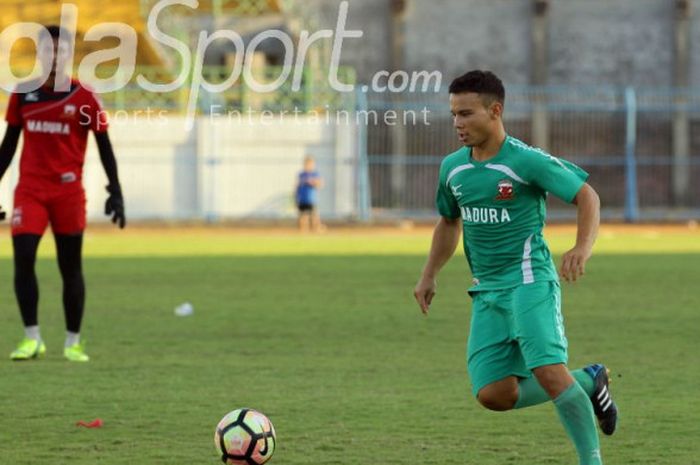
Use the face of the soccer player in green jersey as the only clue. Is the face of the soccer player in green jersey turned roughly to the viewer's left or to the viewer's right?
to the viewer's left

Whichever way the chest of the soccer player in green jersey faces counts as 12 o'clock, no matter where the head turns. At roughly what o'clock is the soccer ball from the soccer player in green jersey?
The soccer ball is roughly at 1 o'clock from the soccer player in green jersey.

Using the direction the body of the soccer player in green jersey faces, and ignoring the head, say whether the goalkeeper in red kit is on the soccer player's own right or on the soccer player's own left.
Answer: on the soccer player's own right

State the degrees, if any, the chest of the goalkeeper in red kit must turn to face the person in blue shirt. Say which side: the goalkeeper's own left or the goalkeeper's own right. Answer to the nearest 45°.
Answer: approximately 180°

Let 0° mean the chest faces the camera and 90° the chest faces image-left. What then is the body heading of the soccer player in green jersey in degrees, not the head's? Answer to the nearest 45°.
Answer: approximately 45°

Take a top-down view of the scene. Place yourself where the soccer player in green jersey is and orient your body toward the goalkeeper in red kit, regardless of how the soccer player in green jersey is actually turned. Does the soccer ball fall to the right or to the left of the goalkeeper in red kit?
left

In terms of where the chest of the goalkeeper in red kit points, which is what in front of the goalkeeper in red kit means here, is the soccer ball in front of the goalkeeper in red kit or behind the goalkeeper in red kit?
in front

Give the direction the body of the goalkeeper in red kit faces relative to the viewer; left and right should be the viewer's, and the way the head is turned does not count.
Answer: facing the viewer

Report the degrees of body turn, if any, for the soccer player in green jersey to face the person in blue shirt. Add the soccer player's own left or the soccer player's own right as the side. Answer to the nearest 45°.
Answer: approximately 135° to the soccer player's own right

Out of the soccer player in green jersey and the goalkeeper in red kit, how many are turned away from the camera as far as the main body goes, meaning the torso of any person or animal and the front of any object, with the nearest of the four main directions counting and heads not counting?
0

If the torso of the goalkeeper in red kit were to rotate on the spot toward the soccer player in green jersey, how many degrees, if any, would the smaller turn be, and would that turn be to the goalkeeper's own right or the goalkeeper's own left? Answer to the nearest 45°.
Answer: approximately 45° to the goalkeeper's own left
